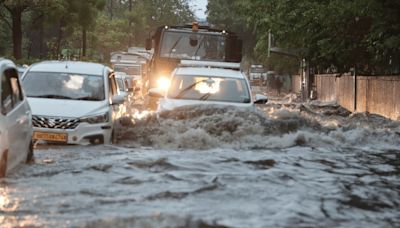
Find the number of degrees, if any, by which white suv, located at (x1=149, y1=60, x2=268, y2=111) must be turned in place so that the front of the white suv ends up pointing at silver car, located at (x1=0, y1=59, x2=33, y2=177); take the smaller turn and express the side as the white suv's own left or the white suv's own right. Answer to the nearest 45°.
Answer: approximately 45° to the white suv's own right

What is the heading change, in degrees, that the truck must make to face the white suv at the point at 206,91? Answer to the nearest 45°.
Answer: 0° — it already faces it

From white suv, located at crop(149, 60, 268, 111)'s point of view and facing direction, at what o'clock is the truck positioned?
The truck is roughly at 6 o'clock from the white suv.

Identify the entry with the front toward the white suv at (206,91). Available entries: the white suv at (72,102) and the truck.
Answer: the truck

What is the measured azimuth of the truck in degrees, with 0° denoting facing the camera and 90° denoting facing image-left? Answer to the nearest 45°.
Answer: approximately 0°

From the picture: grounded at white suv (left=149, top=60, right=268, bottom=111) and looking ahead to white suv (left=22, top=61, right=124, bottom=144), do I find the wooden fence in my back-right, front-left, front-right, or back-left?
back-right

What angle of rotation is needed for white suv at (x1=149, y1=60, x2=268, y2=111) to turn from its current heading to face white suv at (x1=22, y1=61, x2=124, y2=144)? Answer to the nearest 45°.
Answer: approximately 45° to its right

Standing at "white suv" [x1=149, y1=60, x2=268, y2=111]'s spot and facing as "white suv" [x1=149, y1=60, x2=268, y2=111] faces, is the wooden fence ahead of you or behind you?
behind

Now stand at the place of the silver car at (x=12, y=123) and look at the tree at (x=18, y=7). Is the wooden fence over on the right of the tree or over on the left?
right

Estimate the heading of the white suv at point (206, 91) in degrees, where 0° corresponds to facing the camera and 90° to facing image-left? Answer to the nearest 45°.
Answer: approximately 0°

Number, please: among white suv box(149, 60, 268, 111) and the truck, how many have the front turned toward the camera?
2

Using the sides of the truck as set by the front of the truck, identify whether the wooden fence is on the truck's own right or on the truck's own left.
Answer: on the truck's own left
